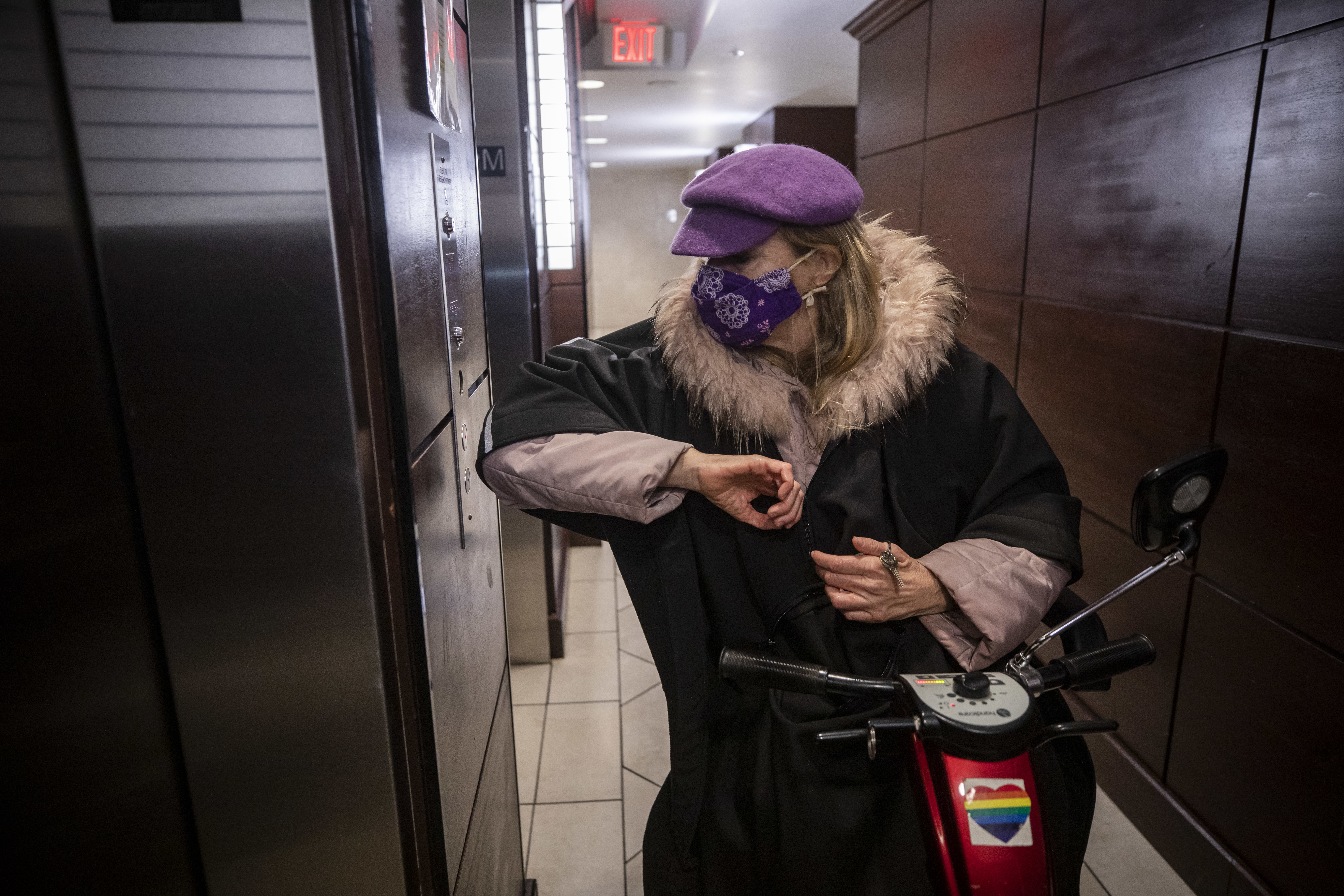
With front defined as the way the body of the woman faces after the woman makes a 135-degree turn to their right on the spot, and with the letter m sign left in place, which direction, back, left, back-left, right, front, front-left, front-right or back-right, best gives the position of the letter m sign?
front

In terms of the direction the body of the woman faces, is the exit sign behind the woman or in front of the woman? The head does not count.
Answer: behind

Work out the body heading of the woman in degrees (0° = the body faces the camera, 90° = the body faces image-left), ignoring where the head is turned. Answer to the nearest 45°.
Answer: approximately 0°

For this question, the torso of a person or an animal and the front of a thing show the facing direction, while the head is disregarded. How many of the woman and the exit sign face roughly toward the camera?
2

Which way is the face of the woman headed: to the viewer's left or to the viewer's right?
to the viewer's left

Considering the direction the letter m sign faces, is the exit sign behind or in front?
behind

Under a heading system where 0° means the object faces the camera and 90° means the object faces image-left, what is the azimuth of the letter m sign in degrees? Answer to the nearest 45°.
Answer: approximately 0°
